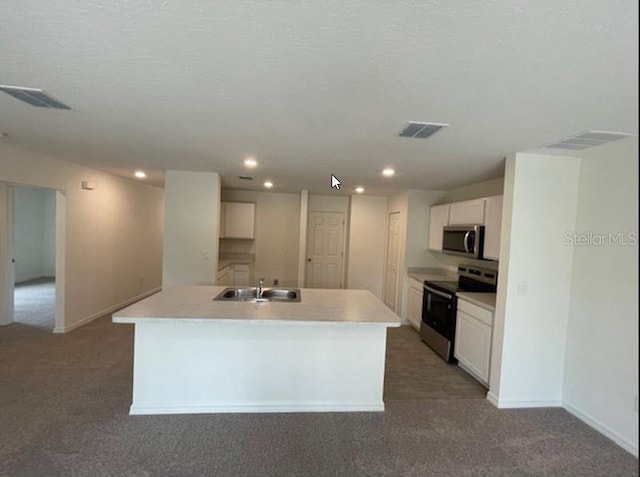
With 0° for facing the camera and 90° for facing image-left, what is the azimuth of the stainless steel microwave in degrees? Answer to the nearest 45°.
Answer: approximately 45°

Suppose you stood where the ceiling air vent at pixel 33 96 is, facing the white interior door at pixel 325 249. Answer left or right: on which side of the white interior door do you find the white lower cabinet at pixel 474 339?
right

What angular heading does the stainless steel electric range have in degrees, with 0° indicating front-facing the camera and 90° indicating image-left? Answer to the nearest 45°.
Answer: approximately 45°

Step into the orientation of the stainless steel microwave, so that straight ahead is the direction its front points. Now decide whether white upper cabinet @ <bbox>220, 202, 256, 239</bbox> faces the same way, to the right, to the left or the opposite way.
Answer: to the left

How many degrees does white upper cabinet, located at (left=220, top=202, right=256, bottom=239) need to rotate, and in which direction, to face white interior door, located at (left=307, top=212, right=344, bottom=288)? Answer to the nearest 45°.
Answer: approximately 90° to its left

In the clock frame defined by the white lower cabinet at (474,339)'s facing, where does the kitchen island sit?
The kitchen island is roughly at 12 o'clock from the white lower cabinet.

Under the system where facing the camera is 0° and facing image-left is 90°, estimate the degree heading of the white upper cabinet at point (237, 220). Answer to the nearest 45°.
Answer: approximately 0°

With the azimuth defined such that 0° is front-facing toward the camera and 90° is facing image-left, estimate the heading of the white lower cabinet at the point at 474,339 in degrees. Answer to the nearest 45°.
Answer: approximately 45°

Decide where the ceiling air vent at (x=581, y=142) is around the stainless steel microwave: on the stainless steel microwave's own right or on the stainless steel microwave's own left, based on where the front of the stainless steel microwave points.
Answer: on the stainless steel microwave's own left
